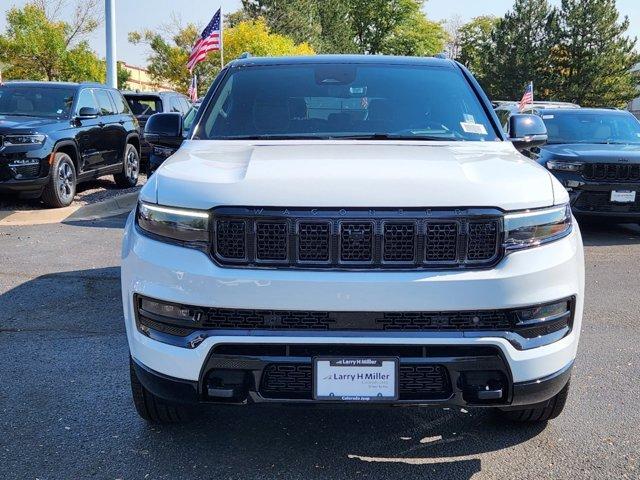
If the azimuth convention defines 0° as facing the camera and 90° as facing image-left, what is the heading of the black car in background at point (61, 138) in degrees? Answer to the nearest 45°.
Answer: approximately 45°

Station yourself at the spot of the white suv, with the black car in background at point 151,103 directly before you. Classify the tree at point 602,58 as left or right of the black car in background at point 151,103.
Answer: right

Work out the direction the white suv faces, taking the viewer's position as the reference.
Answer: facing the viewer

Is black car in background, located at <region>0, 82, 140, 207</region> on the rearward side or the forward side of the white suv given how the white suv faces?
on the rearward side

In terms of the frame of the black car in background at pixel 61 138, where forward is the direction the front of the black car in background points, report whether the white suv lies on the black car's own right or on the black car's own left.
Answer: on the black car's own left

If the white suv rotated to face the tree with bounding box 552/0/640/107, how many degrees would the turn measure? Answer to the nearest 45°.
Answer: approximately 180°

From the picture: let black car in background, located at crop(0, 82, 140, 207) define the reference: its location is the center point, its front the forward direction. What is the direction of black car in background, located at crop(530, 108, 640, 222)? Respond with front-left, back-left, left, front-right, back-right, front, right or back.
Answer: left

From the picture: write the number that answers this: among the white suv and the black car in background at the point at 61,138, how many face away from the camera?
0

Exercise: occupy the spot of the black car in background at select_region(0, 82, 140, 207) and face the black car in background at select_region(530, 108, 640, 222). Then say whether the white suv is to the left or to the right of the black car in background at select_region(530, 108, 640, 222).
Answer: right

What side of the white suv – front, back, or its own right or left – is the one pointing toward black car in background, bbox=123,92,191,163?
back

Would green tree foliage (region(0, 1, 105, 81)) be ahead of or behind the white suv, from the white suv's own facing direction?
behind

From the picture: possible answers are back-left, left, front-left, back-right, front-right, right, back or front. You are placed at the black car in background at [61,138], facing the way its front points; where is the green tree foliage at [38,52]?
back-right

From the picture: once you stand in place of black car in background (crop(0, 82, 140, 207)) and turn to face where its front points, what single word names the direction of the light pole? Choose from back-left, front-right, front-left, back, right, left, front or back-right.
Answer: back-right
